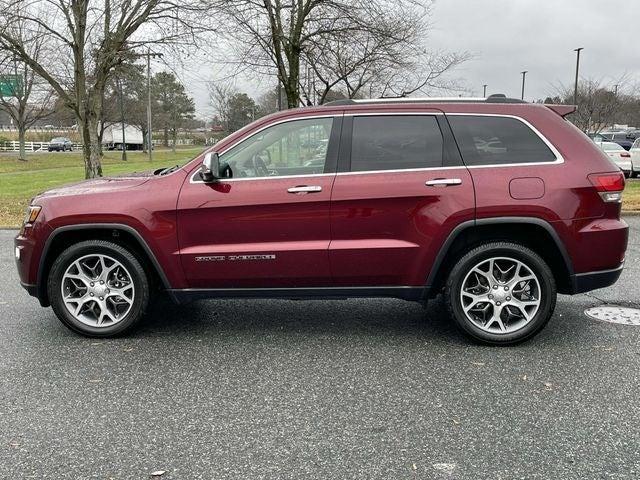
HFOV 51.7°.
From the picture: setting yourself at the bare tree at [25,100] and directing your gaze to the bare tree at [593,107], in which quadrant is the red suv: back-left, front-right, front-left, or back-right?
front-right

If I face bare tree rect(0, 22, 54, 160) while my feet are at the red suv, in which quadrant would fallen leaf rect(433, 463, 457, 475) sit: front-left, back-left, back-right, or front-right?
back-left

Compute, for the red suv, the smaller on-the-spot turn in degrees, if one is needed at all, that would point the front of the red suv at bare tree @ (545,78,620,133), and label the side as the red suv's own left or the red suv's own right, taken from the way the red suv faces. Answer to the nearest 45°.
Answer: approximately 135° to the red suv's own right

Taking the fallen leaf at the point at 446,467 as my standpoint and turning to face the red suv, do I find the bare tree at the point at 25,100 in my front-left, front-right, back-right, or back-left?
front-left

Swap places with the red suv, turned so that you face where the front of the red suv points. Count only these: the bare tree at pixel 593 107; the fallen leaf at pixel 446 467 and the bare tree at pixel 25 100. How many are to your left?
1

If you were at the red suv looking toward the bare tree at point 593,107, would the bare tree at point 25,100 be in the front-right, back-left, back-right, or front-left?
front-left

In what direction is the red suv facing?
to the viewer's left

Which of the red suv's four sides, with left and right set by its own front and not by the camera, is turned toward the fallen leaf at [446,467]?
left

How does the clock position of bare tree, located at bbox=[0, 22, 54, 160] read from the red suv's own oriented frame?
The bare tree is roughly at 2 o'clock from the red suv.

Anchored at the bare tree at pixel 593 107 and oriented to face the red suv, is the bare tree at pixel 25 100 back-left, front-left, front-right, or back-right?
front-right

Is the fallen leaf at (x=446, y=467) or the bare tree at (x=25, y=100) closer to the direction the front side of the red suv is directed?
the bare tree
